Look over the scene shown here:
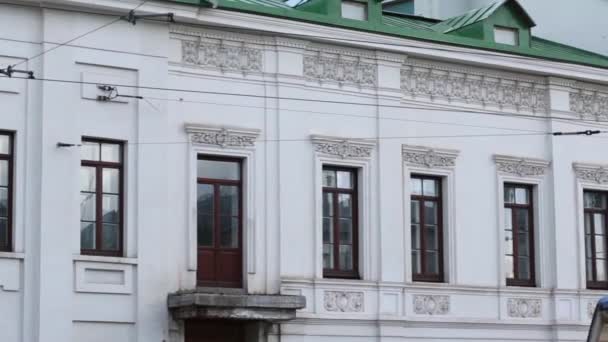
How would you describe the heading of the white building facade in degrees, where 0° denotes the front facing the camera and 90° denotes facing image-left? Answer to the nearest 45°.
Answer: approximately 315°
